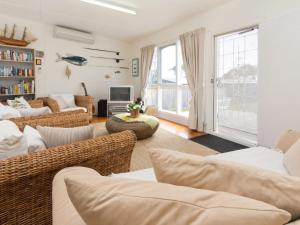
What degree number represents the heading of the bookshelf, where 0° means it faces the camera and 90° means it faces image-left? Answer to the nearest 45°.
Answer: approximately 315°

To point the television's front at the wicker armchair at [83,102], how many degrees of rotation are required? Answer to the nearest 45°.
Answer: approximately 45° to its right

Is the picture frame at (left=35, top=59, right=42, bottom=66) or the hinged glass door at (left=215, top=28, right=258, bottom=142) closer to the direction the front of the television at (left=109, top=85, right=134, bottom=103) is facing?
the hinged glass door

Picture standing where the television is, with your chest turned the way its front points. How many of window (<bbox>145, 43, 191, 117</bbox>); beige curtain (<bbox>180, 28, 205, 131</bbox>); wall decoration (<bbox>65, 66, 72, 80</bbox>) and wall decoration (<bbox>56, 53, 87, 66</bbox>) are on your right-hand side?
2

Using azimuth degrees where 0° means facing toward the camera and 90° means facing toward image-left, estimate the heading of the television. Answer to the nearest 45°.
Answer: approximately 0°

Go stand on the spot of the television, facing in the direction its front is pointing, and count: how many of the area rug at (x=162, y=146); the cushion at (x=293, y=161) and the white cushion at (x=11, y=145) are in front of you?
3
